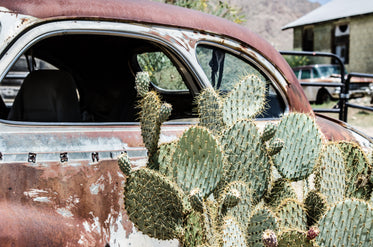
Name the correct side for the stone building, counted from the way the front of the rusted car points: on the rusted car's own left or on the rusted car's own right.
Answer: on the rusted car's own right

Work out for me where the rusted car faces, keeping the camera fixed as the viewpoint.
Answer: facing to the left of the viewer
